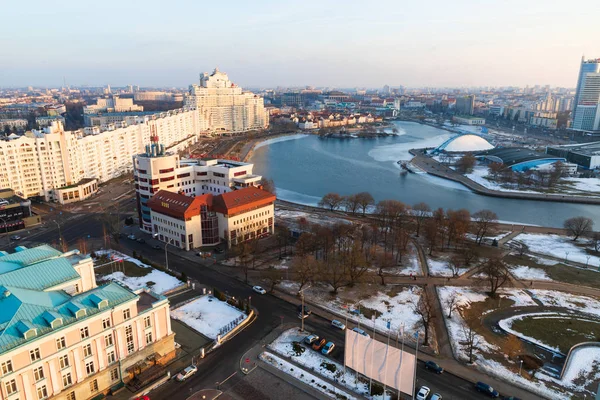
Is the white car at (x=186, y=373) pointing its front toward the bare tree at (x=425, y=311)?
no

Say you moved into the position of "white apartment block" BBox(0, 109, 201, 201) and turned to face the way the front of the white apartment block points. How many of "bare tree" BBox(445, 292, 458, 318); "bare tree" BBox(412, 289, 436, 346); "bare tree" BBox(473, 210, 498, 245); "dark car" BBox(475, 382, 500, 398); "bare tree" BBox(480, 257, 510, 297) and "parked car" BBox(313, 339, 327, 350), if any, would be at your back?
0

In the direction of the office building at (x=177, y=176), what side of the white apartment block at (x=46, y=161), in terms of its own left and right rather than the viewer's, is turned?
front

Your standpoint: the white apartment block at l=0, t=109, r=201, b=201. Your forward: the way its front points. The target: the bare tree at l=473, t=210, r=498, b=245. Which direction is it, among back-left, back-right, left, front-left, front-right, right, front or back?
front

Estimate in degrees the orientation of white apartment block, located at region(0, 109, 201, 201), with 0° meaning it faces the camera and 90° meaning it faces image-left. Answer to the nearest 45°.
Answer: approximately 315°

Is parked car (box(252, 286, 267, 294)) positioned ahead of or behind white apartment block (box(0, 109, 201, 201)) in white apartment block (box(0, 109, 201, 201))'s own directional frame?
ahead

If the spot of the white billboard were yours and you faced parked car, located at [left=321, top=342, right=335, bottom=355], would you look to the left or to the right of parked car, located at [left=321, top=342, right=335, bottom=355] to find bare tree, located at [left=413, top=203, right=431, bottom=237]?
right

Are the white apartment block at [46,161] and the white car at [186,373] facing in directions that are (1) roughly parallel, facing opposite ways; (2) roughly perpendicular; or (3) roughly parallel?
roughly perpendicular

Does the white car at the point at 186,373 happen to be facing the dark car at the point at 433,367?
no
